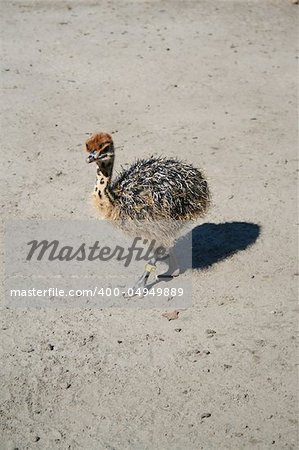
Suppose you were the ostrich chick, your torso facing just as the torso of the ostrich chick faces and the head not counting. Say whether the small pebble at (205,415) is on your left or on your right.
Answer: on your left

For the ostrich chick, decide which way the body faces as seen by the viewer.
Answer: to the viewer's left
